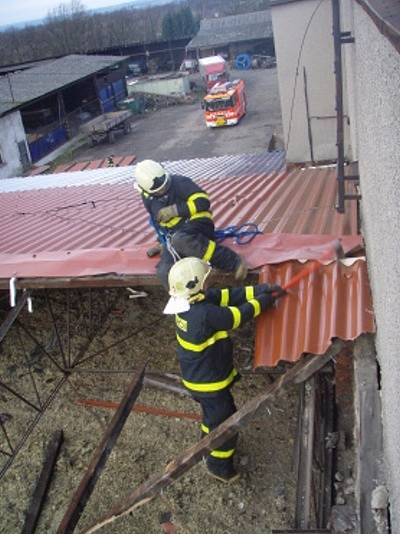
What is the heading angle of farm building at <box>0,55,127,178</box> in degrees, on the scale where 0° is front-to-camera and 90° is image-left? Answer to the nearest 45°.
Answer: approximately 315°

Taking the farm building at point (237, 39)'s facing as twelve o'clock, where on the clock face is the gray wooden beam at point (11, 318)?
The gray wooden beam is roughly at 12 o'clock from the farm building.

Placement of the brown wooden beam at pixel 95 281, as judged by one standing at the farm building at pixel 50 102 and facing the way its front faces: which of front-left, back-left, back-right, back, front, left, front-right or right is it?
front-right

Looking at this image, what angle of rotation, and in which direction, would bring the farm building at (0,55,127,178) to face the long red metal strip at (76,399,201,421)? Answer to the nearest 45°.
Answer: approximately 45° to its right

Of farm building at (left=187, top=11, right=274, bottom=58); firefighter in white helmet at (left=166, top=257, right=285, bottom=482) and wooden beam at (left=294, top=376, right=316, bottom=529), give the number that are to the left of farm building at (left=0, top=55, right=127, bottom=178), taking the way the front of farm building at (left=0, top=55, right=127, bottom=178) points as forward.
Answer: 1

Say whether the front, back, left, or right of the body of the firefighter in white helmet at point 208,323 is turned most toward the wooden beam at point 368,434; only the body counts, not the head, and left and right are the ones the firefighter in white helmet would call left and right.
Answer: right

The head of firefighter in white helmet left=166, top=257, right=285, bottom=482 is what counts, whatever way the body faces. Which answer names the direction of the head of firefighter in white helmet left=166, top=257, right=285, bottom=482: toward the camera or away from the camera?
away from the camera

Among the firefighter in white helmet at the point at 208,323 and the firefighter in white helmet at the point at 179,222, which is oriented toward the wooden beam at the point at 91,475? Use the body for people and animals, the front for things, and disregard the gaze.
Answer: the firefighter in white helmet at the point at 179,222

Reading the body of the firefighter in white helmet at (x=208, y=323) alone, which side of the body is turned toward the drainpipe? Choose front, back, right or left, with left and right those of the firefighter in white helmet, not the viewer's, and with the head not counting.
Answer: front

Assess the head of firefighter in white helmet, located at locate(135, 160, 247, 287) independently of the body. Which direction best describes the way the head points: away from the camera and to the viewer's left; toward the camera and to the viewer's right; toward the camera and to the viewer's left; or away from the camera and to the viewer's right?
toward the camera and to the viewer's right

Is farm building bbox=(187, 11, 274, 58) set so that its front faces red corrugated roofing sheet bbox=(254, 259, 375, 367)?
yes

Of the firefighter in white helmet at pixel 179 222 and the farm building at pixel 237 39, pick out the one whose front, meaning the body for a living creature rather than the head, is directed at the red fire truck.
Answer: the farm building

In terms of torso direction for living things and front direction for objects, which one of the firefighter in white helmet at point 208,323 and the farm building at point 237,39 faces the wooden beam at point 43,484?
the farm building

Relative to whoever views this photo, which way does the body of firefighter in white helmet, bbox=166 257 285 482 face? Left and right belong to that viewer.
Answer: facing away from the viewer and to the right of the viewer

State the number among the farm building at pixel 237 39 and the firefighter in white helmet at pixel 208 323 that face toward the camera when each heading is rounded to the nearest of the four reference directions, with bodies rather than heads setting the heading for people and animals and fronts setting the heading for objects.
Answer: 1
